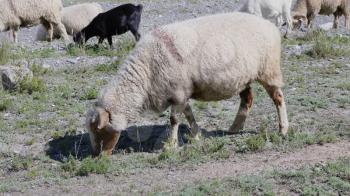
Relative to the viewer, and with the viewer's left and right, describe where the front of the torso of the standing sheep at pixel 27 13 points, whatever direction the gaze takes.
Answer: facing to the left of the viewer

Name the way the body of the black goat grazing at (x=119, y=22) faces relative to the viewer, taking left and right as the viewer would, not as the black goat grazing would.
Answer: facing to the left of the viewer

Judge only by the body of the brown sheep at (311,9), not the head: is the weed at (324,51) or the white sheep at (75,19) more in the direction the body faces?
the white sheep

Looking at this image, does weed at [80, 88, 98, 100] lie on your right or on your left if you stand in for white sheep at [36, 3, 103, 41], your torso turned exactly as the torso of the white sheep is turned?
on your left

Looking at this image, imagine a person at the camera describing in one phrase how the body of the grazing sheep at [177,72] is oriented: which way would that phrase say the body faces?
to the viewer's left

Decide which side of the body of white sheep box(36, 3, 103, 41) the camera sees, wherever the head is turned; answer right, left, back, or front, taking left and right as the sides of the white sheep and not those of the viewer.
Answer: left

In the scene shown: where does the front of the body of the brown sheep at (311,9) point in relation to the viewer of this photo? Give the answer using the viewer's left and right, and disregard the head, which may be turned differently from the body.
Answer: facing to the left of the viewer
